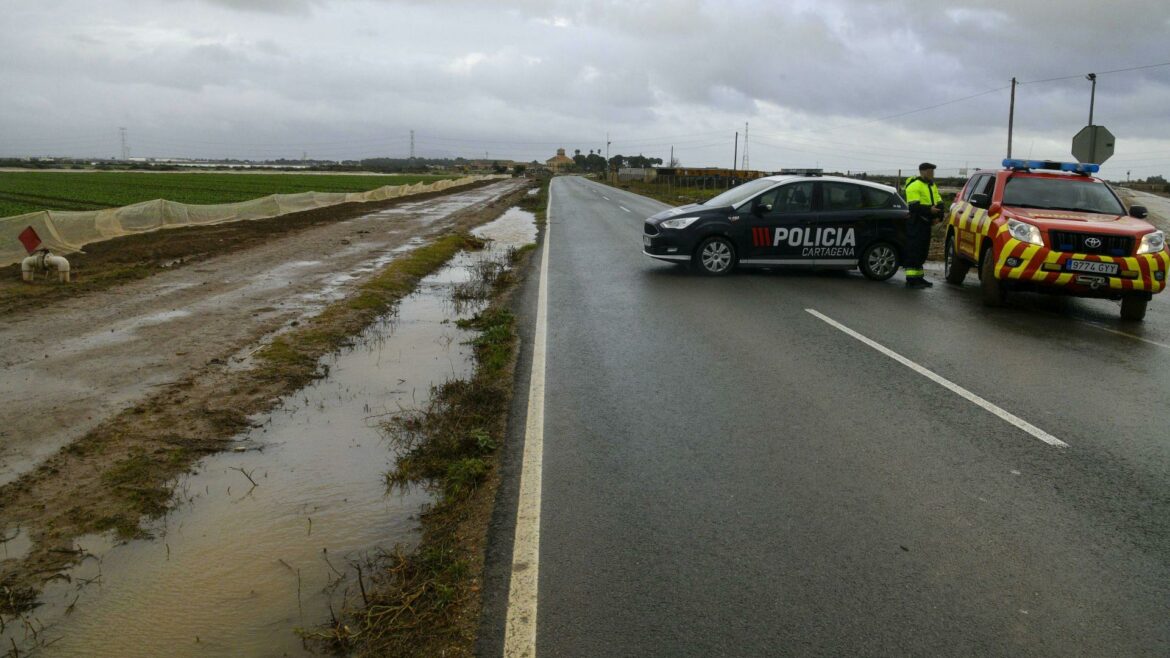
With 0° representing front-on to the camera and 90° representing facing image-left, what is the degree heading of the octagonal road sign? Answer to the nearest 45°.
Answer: approximately 180°

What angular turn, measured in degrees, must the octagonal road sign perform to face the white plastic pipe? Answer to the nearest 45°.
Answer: approximately 135° to its left

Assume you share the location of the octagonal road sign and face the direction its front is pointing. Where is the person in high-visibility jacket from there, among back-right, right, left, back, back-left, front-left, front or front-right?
back

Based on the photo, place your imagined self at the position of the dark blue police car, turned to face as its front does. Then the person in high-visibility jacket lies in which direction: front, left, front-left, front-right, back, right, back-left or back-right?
back

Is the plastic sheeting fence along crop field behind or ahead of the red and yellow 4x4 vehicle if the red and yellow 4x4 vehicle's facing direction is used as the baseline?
behind

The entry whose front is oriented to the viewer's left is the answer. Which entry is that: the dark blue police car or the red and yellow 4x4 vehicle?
the dark blue police car

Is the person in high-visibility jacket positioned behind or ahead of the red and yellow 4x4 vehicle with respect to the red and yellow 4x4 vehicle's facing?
behind

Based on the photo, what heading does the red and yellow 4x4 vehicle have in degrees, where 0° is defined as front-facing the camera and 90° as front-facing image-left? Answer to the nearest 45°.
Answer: approximately 315°

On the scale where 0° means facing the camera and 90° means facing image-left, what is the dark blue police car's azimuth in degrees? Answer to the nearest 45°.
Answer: approximately 90°

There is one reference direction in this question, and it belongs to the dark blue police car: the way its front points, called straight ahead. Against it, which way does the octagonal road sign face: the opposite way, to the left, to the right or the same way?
to the right
